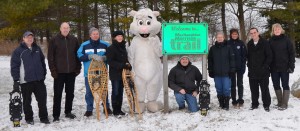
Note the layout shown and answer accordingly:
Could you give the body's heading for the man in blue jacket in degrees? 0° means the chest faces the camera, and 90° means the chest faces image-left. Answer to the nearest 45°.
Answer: approximately 0°

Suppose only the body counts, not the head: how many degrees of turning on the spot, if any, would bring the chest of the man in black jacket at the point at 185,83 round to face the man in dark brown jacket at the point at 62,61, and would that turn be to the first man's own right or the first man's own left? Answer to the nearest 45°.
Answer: approximately 90° to the first man's own right

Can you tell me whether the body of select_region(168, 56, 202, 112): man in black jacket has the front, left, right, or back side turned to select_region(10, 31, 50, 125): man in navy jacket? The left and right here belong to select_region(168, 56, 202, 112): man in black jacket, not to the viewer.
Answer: right

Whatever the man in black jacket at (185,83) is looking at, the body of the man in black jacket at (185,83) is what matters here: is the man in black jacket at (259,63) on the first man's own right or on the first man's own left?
on the first man's own left

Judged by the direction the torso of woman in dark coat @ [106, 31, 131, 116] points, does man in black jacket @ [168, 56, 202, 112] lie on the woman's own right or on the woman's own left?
on the woman's own left

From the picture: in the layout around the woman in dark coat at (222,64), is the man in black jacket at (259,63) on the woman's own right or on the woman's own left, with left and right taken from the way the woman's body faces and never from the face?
on the woman's own left

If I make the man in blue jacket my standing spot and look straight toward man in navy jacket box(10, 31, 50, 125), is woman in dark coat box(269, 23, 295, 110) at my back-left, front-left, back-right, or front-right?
back-left

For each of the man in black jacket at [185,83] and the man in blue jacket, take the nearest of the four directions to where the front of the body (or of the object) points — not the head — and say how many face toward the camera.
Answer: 2

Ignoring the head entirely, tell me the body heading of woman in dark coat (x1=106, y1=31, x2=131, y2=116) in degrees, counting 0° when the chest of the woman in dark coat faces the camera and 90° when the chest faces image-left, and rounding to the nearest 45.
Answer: approximately 315°

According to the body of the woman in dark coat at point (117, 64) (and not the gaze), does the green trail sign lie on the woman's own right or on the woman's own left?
on the woman's own left

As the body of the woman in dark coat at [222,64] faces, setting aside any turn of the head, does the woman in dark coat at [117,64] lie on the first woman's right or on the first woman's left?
on the first woman's right
